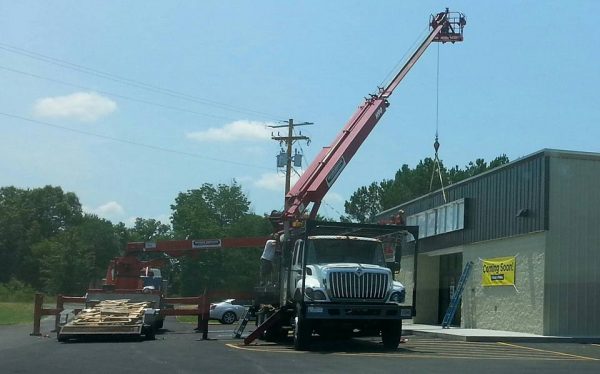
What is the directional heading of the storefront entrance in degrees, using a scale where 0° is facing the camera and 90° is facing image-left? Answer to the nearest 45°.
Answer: approximately 45°

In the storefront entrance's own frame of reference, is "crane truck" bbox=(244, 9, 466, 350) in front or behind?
in front

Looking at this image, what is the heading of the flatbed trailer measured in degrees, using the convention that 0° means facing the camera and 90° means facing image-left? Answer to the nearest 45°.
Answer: approximately 180°

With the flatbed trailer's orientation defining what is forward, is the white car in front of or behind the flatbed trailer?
in front

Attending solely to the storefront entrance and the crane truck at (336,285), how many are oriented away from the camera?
0

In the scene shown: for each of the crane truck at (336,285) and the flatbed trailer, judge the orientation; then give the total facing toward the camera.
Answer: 1

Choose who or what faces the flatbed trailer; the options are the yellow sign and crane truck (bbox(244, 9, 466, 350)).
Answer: the yellow sign

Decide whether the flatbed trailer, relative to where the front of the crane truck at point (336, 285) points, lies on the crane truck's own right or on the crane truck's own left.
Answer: on the crane truck's own right

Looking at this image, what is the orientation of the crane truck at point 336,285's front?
toward the camera

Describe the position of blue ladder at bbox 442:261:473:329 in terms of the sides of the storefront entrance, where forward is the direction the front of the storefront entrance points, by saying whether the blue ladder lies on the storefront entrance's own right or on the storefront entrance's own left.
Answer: on the storefront entrance's own left

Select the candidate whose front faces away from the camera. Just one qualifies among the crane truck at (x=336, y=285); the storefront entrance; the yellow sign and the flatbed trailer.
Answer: the flatbed trailer

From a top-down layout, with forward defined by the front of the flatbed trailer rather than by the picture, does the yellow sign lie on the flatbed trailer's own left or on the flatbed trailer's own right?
on the flatbed trailer's own right
